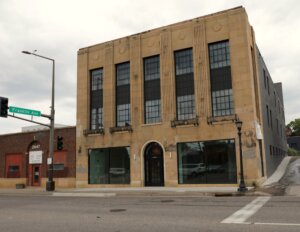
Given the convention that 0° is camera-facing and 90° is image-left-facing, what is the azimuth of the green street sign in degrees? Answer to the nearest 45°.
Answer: approximately 0°

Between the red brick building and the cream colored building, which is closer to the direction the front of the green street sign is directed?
the cream colored building

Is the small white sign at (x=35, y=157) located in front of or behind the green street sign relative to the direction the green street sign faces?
behind

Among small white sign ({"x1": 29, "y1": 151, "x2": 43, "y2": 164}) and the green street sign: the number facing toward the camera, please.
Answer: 2

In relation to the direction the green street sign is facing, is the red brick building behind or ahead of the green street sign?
behind

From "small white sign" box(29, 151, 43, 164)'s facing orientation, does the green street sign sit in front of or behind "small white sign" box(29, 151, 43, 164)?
in front

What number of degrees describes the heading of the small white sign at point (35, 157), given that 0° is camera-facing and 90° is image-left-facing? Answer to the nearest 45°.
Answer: approximately 0°

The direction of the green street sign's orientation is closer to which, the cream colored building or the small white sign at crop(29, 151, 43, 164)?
the cream colored building

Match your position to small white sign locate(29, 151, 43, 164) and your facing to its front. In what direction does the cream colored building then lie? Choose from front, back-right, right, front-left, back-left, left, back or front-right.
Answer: front-left

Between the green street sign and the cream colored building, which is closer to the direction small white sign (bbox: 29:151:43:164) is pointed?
the green street sign
